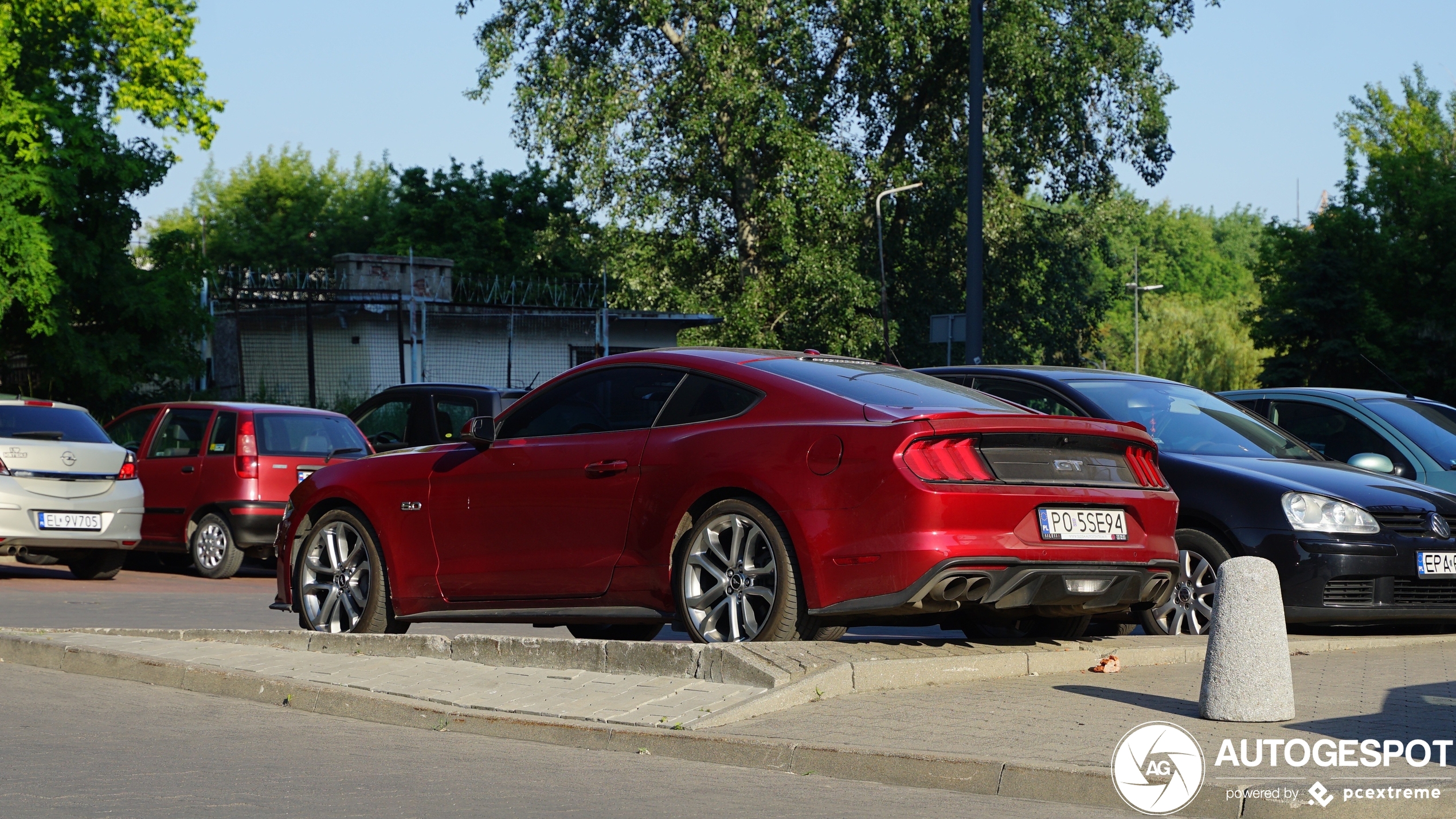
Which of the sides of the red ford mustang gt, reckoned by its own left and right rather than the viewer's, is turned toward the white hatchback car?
front

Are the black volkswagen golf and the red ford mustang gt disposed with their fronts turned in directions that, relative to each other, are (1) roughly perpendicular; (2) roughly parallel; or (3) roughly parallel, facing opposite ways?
roughly parallel, facing opposite ways

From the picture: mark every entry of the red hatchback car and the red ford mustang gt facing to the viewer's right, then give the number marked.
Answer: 0

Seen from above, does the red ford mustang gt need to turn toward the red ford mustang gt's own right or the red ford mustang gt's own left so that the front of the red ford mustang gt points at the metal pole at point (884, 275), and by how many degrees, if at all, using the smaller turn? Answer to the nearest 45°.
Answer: approximately 45° to the red ford mustang gt's own right

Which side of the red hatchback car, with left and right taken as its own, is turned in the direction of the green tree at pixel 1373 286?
right

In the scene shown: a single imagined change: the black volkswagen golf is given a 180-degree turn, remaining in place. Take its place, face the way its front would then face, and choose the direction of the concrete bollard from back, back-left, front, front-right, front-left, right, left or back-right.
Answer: back-left

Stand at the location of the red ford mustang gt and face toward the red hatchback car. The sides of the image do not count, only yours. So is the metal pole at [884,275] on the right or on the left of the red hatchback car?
right

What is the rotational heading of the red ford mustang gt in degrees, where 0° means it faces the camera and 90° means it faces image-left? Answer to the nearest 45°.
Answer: approximately 135°

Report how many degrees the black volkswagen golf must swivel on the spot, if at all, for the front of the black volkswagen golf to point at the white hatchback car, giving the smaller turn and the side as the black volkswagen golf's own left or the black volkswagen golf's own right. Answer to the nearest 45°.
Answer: approximately 135° to the black volkswagen golf's own right

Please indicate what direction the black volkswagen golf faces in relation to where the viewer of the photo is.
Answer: facing the viewer and to the right of the viewer

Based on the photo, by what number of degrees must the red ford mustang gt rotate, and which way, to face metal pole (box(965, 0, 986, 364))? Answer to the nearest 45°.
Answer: approximately 45° to its right

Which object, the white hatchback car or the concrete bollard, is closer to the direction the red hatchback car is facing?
the white hatchback car

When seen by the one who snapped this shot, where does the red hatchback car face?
facing away from the viewer and to the left of the viewer

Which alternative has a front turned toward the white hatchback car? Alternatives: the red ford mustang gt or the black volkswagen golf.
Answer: the red ford mustang gt

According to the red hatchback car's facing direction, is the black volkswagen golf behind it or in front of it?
behind
